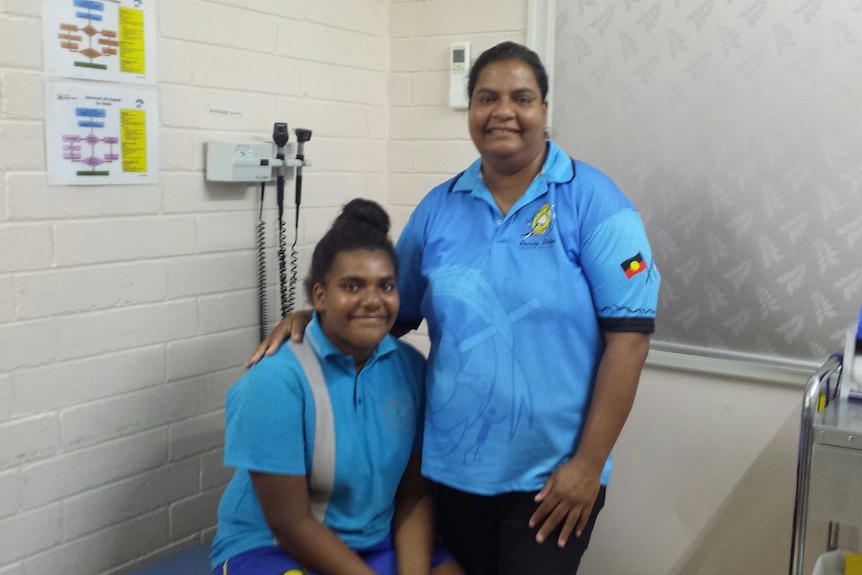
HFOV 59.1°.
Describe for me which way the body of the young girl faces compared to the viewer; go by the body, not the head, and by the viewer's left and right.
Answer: facing the viewer and to the right of the viewer

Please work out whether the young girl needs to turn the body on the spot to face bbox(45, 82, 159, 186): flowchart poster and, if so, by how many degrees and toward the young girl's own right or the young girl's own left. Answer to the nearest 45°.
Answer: approximately 180°

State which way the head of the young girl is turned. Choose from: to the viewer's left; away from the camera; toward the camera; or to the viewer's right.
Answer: toward the camera

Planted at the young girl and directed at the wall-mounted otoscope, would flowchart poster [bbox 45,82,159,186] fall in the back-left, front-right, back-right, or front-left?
front-left

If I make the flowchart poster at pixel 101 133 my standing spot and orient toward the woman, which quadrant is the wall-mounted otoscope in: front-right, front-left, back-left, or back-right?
front-left

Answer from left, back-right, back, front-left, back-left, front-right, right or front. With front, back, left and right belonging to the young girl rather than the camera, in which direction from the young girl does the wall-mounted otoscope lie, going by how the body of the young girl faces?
back-left

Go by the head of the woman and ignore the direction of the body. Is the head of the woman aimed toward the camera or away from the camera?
toward the camera

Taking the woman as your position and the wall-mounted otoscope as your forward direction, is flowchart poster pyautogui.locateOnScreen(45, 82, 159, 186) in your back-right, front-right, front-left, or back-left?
front-left

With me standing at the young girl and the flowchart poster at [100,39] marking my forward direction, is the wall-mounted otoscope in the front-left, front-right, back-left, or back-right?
front-right

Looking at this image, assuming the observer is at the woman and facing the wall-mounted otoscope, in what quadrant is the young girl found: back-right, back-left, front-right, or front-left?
front-left
